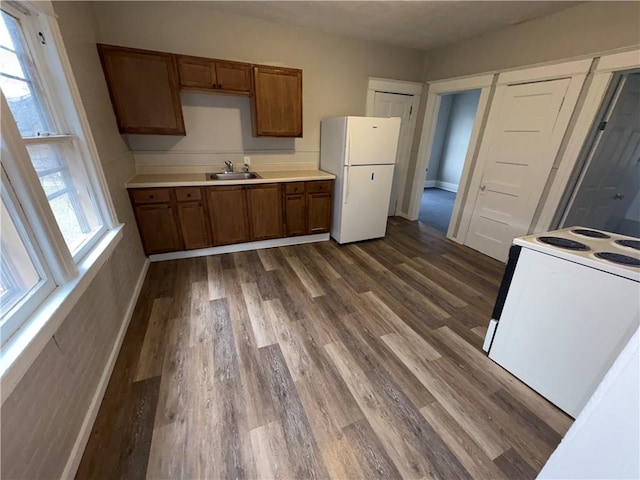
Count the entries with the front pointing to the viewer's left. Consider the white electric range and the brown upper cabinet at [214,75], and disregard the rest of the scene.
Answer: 1

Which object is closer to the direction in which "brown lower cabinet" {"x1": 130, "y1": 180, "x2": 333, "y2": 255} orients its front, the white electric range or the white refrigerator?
the white electric range

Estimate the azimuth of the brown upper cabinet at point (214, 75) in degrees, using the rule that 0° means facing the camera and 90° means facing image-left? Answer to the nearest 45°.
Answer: approximately 0°

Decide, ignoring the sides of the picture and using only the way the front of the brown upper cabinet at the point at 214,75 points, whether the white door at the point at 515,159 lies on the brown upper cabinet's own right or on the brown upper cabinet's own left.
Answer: on the brown upper cabinet's own left

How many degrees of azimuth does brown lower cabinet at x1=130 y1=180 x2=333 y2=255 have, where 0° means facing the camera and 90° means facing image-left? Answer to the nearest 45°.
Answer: approximately 0°

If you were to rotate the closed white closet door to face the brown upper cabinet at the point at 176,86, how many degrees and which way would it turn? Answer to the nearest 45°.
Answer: approximately 45° to its right

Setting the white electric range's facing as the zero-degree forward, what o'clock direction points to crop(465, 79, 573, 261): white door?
The white door is roughly at 2 o'clock from the white electric range.

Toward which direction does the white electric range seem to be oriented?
to the viewer's left

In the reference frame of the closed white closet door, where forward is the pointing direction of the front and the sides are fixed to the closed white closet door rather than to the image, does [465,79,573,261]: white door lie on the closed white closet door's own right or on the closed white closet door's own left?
on the closed white closet door's own left

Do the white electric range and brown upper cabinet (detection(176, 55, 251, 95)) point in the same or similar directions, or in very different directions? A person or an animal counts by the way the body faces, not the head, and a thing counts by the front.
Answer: very different directions

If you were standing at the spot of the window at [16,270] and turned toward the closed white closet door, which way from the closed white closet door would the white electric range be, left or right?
right
